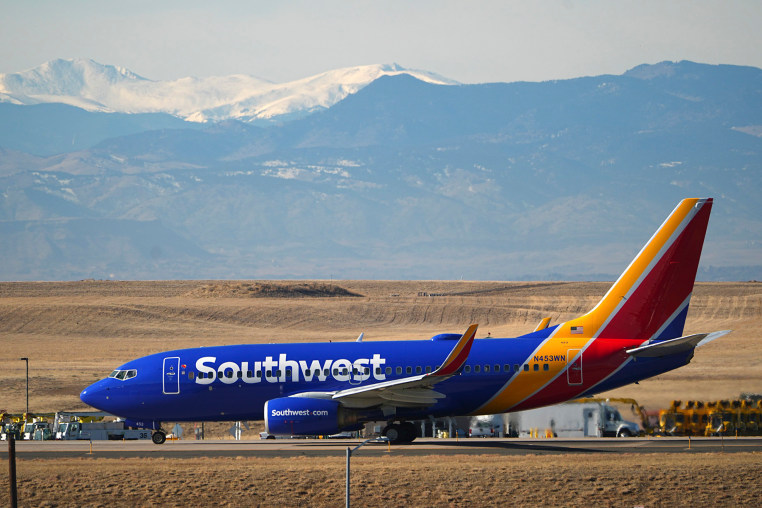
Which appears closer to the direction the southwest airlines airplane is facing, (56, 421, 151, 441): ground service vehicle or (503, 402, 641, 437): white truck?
the ground service vehicle

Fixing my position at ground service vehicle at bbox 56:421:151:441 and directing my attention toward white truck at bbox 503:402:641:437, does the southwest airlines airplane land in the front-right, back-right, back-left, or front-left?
front-right

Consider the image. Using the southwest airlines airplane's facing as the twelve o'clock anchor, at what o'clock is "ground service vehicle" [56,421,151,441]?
The ground service vehicle is roughly at 1 o'clock from the southwest airlines airplane.

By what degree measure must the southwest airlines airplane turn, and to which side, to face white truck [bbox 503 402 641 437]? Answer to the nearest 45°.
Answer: approximately 135° to its right

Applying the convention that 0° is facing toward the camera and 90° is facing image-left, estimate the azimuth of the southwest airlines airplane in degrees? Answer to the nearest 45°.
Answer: approximately 90°
